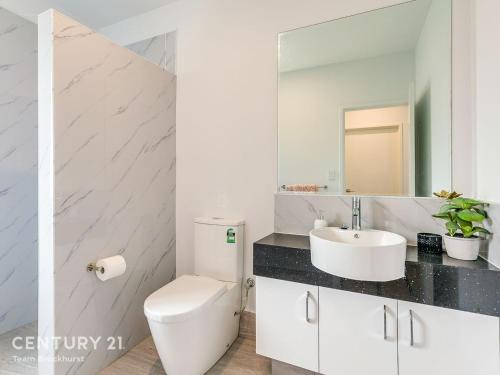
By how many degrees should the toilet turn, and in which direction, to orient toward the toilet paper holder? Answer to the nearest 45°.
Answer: approximately 45° to its right

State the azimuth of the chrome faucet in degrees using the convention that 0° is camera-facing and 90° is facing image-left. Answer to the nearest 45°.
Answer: approximately 0°

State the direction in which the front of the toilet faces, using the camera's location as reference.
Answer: facing the viewer and to the left of the viewer

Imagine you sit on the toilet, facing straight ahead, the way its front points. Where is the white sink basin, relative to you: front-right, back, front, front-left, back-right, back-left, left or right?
left

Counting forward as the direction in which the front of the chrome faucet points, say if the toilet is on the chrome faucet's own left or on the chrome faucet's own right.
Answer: on the chrome faucet's own right

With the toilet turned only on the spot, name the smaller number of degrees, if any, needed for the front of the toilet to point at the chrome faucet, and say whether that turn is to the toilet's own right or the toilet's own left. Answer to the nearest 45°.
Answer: approximately 135° to the toilet's own left

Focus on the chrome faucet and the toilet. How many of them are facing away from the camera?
0

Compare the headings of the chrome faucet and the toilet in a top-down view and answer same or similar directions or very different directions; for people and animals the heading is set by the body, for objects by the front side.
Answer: same or similar directions

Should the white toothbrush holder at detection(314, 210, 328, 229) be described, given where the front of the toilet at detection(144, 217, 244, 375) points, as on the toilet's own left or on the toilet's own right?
on the toilet's own left

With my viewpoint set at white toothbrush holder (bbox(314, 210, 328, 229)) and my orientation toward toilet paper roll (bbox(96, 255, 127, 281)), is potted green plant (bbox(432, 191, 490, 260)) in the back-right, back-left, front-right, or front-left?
back-left
